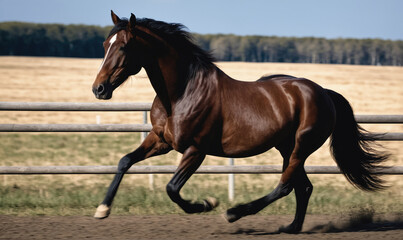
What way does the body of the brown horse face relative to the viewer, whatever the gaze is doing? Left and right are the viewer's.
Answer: facing to the left of the viewer
